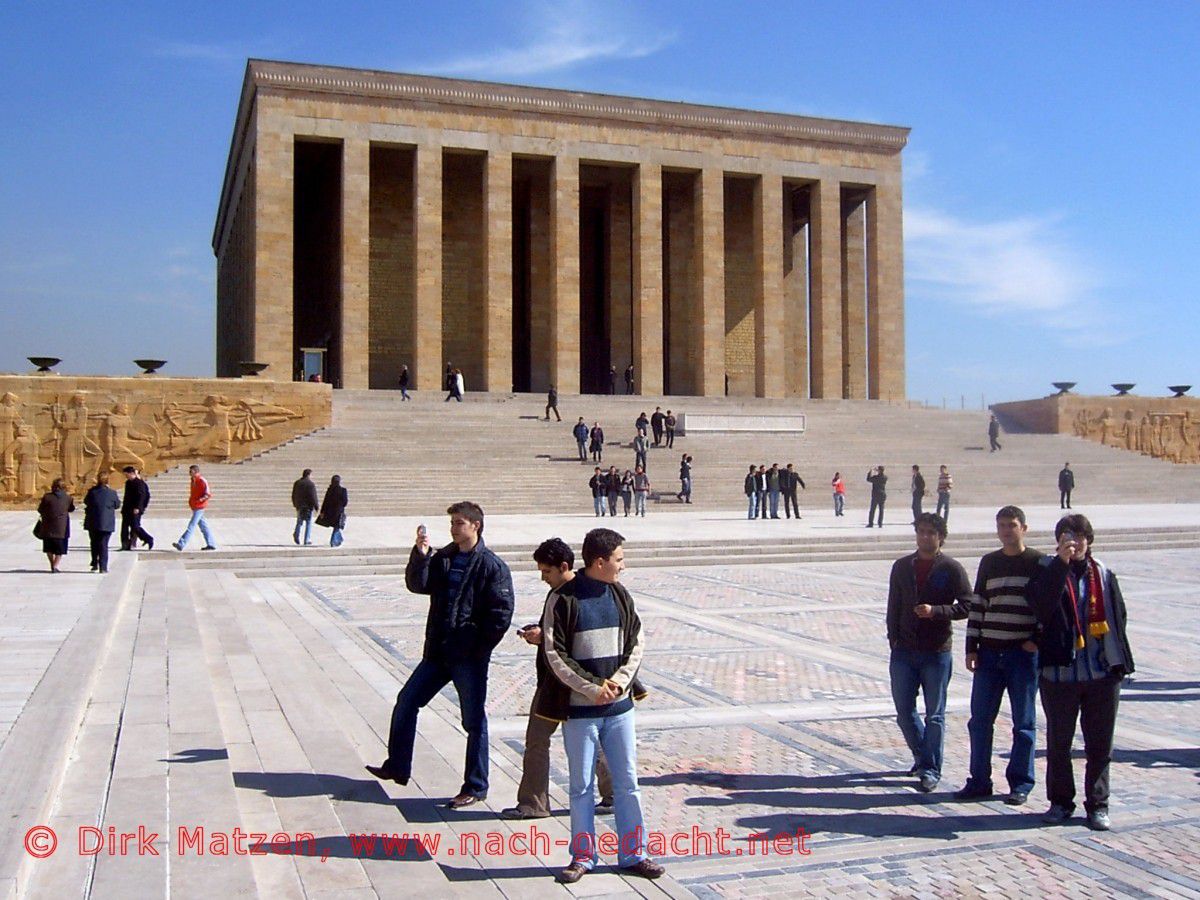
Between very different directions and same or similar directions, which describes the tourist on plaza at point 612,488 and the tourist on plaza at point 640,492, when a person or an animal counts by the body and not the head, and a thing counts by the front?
same or similar directions

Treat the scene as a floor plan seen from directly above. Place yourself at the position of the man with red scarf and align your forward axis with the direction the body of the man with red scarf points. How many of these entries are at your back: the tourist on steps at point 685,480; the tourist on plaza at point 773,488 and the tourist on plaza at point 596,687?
2

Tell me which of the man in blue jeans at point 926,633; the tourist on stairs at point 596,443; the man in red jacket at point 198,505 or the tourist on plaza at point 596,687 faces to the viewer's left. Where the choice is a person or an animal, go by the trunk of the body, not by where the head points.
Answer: the man in red jacket

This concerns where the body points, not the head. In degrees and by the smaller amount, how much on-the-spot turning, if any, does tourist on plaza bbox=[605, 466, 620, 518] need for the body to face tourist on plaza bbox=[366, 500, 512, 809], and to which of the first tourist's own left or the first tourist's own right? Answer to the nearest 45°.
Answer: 0° — they already face them

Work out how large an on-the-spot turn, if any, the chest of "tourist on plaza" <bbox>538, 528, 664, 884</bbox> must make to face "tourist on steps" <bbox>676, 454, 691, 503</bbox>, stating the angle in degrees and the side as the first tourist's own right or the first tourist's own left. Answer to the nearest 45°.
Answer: approximately 180°

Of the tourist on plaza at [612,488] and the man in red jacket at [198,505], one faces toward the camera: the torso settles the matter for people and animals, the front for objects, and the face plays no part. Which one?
the tourist on plaza

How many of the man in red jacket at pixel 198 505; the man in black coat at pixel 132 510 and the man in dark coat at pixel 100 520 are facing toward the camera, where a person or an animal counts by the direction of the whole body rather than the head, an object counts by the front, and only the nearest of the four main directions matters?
0

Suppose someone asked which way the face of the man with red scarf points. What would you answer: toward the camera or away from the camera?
toward the camera

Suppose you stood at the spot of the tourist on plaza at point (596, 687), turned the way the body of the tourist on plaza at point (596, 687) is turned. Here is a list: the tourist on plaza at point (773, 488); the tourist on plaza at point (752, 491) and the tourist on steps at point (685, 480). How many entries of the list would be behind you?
3

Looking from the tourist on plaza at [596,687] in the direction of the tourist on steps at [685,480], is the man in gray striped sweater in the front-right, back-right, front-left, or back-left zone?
front-right

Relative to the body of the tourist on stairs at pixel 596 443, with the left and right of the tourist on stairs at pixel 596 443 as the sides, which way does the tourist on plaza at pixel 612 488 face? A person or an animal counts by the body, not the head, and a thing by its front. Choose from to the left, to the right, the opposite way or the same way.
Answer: the same way

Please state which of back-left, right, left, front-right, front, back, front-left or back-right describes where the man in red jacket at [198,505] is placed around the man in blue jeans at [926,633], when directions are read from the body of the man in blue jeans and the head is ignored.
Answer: back-right

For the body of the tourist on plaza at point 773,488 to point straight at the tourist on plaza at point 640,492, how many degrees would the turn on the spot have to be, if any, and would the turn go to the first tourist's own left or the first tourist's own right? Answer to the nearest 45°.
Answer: approximately 90° to the first tourist's own right

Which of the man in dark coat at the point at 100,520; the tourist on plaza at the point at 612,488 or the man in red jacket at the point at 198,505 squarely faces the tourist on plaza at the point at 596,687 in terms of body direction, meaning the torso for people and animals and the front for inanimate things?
the tourist on plaza at the point at 612,488

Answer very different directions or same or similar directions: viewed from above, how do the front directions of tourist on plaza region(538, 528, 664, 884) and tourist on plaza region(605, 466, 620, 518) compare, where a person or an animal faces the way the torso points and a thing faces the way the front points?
same or similar directions

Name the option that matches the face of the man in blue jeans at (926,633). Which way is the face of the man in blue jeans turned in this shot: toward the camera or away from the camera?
toward the camera

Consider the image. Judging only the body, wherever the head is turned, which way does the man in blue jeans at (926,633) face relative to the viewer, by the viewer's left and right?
facing the viewer
